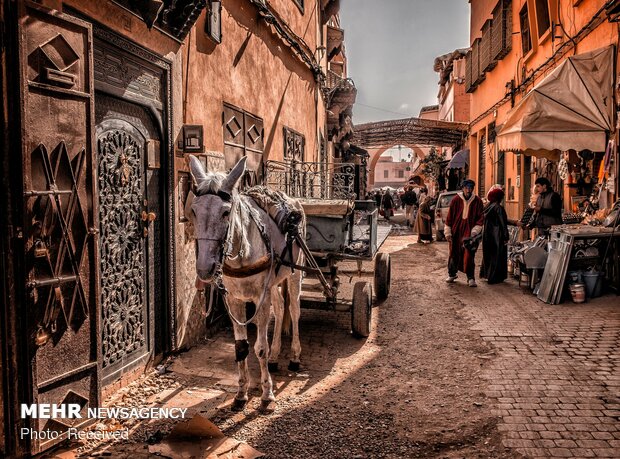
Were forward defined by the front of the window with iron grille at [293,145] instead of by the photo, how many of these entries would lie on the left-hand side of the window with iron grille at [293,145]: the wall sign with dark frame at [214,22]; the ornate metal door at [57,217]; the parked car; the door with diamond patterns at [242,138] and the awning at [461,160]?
2

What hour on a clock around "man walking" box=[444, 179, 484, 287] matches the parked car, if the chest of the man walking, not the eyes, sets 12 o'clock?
The parked car is roughly at 6 o'clock from the man walking.

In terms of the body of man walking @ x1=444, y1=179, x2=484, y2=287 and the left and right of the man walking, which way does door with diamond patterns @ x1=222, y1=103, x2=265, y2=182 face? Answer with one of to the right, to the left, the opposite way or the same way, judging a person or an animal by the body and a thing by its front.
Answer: to the left

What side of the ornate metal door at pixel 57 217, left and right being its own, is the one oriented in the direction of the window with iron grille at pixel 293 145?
left

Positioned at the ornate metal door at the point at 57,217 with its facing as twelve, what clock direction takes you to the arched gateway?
The arched gateway is roughly at 9 o'clock from the ornate metal door.

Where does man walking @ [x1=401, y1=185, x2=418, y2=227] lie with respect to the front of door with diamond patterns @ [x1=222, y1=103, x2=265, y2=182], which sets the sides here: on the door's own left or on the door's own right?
on the door's own left

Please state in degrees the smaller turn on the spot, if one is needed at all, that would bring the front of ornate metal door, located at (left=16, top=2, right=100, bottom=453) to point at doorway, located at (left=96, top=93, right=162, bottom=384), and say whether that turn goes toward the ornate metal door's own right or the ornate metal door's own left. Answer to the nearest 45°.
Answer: approximately 90° to the ornate metal door's own left

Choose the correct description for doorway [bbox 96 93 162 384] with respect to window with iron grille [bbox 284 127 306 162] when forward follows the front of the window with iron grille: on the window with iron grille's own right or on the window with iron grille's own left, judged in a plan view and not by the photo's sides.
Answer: on the window with iron grille's own right

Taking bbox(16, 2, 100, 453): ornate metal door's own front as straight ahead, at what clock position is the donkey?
The donkey is roughly at 10 o'clock from the ornate metal door.

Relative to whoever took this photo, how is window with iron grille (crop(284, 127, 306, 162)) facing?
facing the viewer and to the right of the viewer

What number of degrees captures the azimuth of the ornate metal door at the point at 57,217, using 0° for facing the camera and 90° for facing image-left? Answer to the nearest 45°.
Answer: approximately 315°

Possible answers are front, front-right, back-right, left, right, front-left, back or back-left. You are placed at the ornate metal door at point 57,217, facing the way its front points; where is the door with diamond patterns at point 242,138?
left

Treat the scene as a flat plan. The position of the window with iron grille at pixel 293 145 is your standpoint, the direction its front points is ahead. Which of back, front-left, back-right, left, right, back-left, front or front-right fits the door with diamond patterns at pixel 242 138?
front-right

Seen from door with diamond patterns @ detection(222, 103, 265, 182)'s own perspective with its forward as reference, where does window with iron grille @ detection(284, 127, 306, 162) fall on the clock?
window with iron grille @ detection(284, 127, 306, 162) is roughly at 8 o'clock from door with diamond patterns @ detection(222, 103, 265, 182).
